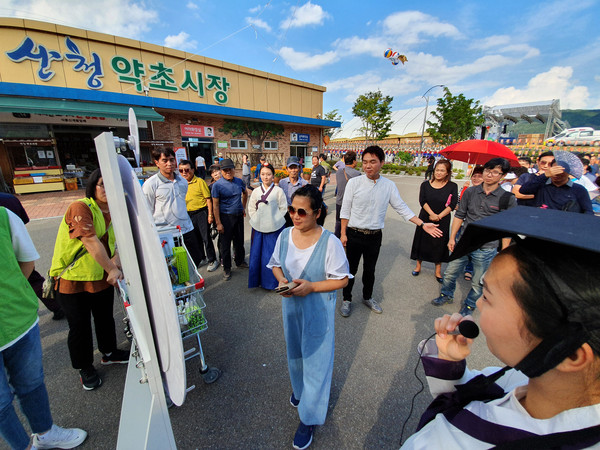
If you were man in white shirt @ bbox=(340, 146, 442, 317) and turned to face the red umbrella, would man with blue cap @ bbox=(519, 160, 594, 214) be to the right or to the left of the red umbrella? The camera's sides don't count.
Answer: right

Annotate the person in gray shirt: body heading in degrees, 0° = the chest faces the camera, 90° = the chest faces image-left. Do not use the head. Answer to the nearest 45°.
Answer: approximately 45°

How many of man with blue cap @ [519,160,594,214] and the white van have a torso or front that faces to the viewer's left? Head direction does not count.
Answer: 1

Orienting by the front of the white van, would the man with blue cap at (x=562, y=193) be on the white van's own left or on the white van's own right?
on the white van's own left

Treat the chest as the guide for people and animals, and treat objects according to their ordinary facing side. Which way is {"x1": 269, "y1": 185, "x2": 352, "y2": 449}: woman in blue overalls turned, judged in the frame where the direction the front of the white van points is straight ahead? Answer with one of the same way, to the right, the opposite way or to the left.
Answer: to the left

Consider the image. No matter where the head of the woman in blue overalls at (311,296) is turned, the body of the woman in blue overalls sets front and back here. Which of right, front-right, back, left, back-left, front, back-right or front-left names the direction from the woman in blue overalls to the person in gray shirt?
back

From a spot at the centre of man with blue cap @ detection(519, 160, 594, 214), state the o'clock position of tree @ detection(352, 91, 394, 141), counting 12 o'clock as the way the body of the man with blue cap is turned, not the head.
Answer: The tree is roughly at 5 o'clock from the man with blue cap.

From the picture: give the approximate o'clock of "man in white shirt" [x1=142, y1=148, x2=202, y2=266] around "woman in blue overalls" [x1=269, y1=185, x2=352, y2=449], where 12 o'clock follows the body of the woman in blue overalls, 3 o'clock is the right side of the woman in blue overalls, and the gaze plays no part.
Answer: The man in white shirt is roughly at 3 o'clock from the woman in blue overalls.

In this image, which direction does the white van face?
to the viewer's left

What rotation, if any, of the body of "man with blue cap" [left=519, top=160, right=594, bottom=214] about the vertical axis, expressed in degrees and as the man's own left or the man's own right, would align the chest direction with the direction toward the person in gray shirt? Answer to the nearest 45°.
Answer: approximately 45° to the man's own right
